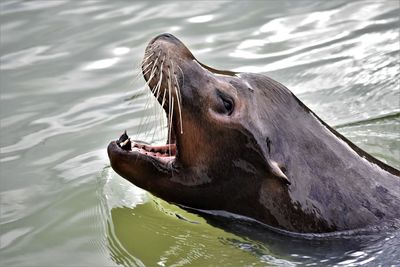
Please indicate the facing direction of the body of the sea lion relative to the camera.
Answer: to the viewer's left
